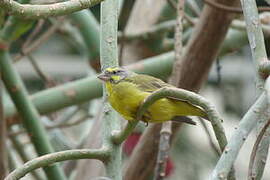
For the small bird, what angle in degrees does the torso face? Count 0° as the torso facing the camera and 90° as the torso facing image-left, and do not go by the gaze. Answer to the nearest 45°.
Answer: approximately 90°

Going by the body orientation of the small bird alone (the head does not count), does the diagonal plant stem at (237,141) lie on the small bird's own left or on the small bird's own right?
on the small bird's own left
